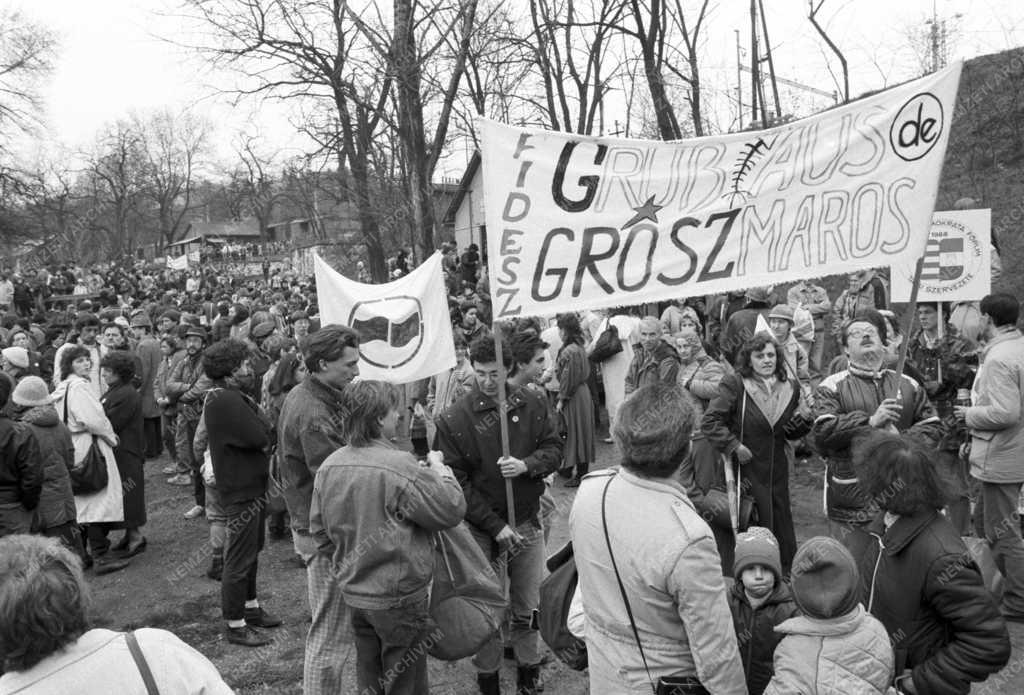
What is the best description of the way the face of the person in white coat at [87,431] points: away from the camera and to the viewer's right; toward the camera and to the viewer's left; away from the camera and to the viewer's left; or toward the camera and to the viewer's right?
toward the camera and to the viewer's right

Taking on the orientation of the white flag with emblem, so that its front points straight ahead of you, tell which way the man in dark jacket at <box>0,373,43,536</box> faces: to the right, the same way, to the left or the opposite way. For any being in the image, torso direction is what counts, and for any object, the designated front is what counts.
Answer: the opposite way

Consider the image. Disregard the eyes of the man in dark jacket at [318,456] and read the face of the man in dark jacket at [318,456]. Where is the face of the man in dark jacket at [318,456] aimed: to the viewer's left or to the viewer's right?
to the viewer's right

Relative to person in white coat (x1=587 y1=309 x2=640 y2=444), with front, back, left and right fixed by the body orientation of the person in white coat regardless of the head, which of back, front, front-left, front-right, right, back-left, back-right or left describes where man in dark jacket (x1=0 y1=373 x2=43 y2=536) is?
back-left

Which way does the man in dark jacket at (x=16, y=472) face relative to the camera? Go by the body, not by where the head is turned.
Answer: away from the camera

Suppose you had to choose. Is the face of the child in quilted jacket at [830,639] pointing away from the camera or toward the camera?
away from the camera

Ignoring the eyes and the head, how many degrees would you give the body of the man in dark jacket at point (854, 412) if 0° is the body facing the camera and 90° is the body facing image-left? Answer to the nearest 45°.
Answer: approximately 0°

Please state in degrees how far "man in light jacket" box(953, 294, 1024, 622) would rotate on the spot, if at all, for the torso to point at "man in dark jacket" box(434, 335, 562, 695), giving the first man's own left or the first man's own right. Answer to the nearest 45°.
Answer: approximately 45° to the first man's own left

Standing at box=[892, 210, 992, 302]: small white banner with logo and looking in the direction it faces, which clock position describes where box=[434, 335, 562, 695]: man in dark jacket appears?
The man in dark jacket is roughly at 1 o'clock from the small white banner with logo.
